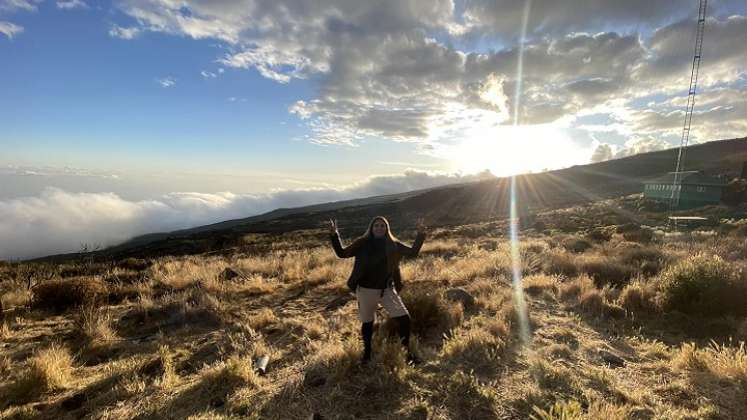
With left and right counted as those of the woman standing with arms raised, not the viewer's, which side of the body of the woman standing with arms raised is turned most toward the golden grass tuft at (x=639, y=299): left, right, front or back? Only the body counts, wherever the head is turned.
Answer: left

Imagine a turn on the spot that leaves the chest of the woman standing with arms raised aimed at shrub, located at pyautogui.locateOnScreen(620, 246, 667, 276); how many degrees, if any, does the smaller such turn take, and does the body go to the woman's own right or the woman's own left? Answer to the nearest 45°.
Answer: approximately 135° to the woman's own left

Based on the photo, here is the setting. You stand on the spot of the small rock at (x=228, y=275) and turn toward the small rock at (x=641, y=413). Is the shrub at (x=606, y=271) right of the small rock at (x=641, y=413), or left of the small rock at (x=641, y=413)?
left

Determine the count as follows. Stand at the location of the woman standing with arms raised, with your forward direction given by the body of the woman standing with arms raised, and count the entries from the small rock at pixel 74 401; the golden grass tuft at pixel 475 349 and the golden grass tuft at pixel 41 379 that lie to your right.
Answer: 2

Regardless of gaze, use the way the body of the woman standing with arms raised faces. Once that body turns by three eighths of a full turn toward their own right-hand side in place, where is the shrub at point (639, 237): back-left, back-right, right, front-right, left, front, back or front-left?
right

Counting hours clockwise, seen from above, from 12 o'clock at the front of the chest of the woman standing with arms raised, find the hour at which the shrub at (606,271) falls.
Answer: The shrub is roughly at 8 o'clock from the woman standing with arms raised.

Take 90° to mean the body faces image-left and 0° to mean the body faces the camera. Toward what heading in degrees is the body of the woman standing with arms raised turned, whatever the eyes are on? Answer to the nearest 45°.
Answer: approximately 0°

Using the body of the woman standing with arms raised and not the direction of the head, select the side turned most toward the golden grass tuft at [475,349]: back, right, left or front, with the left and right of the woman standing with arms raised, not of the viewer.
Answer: left

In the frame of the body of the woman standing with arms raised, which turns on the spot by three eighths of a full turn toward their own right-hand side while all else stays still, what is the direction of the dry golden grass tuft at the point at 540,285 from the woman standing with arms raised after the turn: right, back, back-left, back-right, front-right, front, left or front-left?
right

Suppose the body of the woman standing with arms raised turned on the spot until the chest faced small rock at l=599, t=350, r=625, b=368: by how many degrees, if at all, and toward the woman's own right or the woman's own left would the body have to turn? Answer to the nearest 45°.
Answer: approximately 90° to the woman's own left

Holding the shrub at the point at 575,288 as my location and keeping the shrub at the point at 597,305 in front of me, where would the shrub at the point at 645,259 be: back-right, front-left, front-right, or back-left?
back-left

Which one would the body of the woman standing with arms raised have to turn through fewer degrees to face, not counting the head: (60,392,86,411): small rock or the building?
the small rock

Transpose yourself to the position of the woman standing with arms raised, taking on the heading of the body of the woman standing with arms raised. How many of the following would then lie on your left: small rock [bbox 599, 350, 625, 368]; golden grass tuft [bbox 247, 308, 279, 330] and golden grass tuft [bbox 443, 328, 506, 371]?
2
